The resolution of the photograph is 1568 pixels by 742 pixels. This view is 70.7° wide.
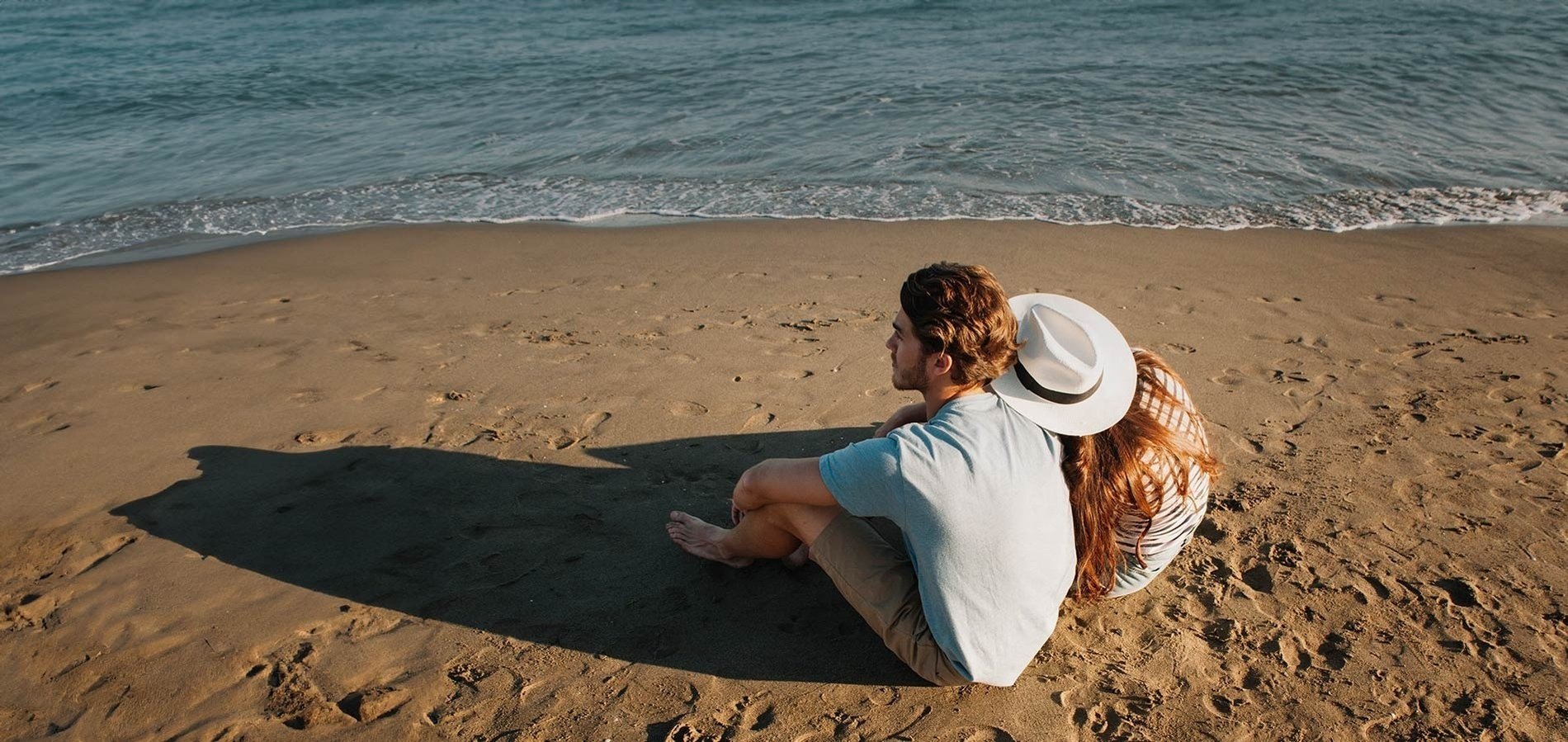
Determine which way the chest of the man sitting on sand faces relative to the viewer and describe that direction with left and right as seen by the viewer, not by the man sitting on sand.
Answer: facing away from the viewer and to the left of the viewer
